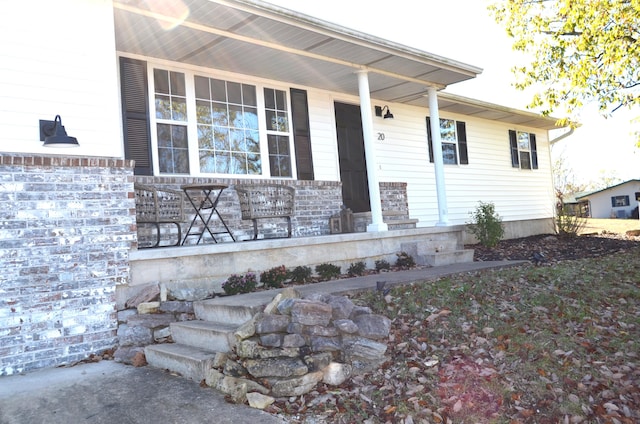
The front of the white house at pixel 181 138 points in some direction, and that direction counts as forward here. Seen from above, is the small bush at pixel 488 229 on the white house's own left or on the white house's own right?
on the white house's own left

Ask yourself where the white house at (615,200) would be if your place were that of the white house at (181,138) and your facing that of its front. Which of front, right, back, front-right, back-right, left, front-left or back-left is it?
left

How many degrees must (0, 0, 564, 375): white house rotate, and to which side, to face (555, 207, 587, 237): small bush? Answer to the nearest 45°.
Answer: approximately 90° to its left

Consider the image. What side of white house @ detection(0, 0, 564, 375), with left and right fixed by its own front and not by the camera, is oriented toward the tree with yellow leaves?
left
